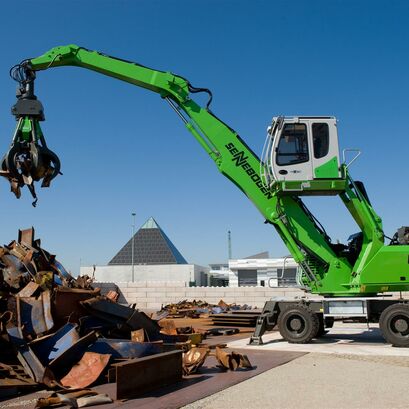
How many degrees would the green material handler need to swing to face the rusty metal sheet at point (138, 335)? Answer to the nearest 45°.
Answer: approximately 45° to its left

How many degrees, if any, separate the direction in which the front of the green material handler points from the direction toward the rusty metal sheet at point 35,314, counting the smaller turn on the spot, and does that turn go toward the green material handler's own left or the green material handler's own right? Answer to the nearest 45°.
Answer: approximately 45° to the green material handler's own left

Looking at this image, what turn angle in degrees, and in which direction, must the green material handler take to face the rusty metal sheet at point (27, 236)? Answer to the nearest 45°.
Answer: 0° — it already faces it

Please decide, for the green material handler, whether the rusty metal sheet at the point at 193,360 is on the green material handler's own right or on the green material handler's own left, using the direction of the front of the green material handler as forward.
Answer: on the green material handler's own left

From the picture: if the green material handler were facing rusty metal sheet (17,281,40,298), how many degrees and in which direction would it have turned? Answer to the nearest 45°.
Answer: approximately 45° to its left

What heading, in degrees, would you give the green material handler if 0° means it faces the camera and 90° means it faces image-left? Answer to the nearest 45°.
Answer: approximately 90°

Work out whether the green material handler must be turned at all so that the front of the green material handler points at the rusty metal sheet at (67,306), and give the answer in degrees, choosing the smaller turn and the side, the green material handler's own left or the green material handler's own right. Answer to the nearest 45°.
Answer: approximately 45° to the green material handler's own left

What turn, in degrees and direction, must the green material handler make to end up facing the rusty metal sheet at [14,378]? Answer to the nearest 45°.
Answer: approximately 45° to its left
